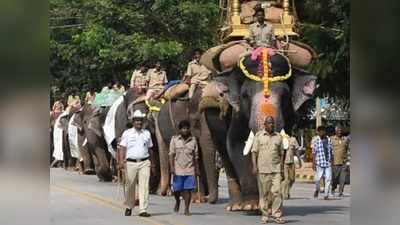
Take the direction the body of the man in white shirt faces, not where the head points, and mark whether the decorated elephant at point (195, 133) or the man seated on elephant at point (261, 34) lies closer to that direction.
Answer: the man seated on elephant

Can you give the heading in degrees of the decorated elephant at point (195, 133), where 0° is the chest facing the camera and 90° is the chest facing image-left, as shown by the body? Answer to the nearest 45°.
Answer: approximately 315°

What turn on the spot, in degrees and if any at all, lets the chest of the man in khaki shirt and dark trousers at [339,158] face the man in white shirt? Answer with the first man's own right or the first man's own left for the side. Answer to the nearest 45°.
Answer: approximately 45° to the first man's own right

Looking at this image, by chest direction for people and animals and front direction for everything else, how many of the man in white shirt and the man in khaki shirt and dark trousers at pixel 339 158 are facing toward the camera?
2

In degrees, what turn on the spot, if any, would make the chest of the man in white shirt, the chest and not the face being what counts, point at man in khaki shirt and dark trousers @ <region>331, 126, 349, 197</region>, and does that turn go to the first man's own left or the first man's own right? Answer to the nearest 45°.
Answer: approximately 135° to the first man's own left

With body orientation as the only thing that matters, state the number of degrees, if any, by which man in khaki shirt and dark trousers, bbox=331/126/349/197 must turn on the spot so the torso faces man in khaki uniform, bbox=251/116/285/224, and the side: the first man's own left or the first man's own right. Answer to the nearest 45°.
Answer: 0° — they already face them

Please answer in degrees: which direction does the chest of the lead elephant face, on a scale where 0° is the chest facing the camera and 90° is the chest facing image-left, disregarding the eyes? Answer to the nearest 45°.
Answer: approximately 0°

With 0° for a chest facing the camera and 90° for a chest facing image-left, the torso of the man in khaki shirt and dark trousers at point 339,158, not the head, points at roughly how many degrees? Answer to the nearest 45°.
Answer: approximately 0°

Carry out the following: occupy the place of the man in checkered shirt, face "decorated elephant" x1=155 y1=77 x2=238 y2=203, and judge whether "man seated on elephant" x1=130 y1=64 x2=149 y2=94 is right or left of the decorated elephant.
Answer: right

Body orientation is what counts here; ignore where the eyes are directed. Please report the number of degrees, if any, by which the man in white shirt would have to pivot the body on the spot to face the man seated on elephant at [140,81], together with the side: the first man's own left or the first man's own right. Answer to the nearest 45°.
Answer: approximately 180°
